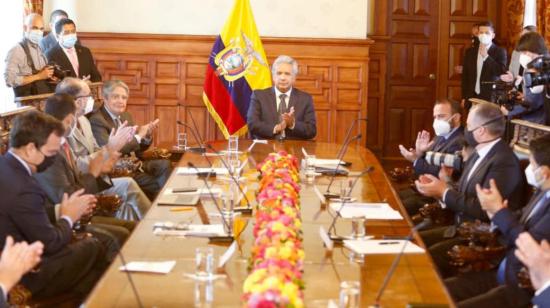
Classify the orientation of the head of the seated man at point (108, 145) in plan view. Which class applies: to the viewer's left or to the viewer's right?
to the viewer's right

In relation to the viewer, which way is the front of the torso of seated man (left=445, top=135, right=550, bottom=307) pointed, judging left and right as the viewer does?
facing to the left of the viewer

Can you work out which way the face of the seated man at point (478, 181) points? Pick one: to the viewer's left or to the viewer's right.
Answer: to the viewer's left

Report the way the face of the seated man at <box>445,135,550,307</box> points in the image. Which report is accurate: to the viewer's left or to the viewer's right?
to the viewer's left

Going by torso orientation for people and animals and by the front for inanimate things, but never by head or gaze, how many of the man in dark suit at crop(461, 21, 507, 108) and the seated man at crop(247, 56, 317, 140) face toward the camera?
2

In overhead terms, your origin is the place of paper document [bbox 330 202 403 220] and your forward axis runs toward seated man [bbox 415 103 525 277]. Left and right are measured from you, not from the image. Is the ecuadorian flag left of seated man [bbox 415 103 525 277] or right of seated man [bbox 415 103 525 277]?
left

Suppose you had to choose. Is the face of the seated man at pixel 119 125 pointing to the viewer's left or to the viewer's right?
to the viewer's right

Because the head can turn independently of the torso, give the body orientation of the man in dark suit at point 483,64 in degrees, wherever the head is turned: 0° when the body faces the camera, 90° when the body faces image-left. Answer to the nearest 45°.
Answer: approximately 0°

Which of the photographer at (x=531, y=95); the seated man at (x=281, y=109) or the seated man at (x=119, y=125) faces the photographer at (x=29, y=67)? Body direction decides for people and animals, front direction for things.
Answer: the photographer at (x=531, y=95)

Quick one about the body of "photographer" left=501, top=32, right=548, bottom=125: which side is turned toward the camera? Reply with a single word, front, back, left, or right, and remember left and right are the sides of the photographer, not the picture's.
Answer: left

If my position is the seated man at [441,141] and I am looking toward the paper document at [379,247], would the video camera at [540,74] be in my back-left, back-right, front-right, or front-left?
back-left

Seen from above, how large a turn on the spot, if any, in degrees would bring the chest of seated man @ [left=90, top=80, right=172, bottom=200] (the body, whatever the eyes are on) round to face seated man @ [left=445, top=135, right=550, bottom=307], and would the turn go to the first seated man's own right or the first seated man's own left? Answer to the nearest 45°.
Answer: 0° — they already face them

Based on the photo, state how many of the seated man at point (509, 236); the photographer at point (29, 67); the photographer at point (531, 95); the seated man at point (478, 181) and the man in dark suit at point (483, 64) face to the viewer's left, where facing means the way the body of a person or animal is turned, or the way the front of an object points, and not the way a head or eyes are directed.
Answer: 3
